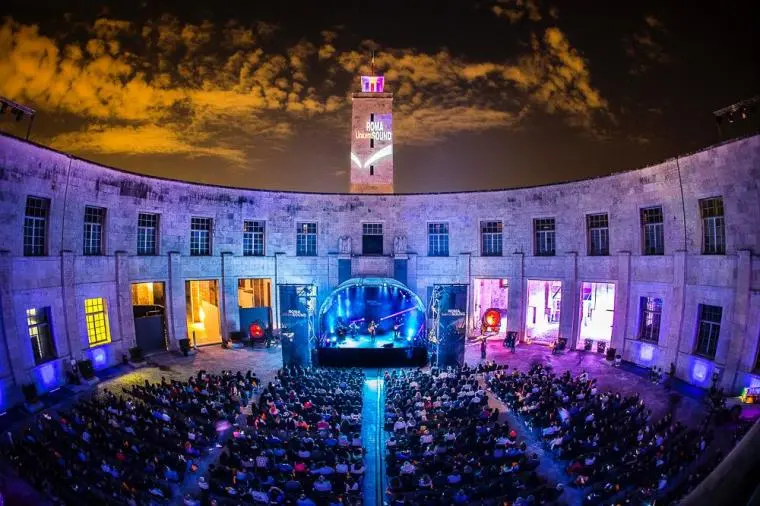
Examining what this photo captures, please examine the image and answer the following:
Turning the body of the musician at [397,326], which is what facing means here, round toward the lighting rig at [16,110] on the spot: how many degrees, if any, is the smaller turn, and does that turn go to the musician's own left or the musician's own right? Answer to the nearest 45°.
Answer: approximately 45° to the musician's own right

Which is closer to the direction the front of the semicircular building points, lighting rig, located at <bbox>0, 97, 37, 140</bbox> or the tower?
the lighting rig

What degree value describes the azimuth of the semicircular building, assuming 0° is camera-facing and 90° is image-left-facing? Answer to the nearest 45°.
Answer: approximately 0°

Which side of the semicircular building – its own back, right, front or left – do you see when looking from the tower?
back
